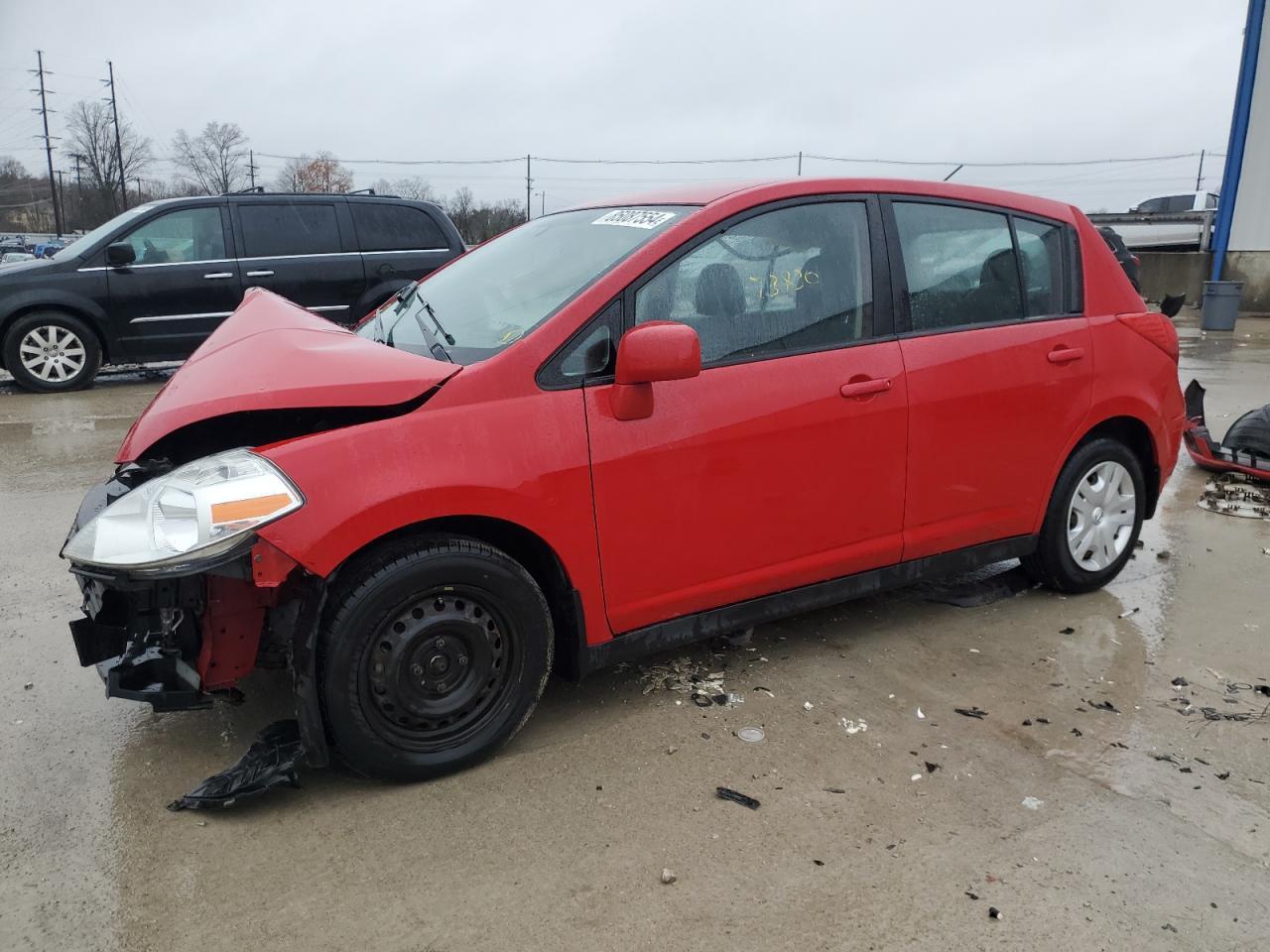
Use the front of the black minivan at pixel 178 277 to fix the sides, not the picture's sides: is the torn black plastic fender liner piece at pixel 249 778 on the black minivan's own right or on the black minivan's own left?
on the black minivan's own left

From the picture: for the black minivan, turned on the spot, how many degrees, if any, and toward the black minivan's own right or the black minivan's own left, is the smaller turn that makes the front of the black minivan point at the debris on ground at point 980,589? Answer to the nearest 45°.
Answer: approximately 135° to the black minivan's own left

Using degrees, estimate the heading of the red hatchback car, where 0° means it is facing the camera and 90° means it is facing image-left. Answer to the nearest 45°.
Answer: approximately 45°

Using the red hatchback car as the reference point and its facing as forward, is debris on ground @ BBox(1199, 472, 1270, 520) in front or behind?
behind

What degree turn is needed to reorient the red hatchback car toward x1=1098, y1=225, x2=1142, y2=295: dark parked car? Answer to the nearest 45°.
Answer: approximately 180°

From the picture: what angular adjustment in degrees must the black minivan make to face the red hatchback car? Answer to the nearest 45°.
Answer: approximately 90° to its left

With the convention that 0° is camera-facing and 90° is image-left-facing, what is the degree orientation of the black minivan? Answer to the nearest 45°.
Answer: approximately 90°

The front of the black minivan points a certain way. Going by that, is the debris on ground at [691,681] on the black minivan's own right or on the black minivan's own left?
on the black minivan's own left
